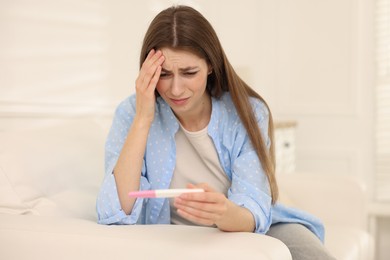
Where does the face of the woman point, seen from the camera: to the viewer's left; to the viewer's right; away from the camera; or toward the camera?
toward the camera

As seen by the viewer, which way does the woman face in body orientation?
toward the camera
